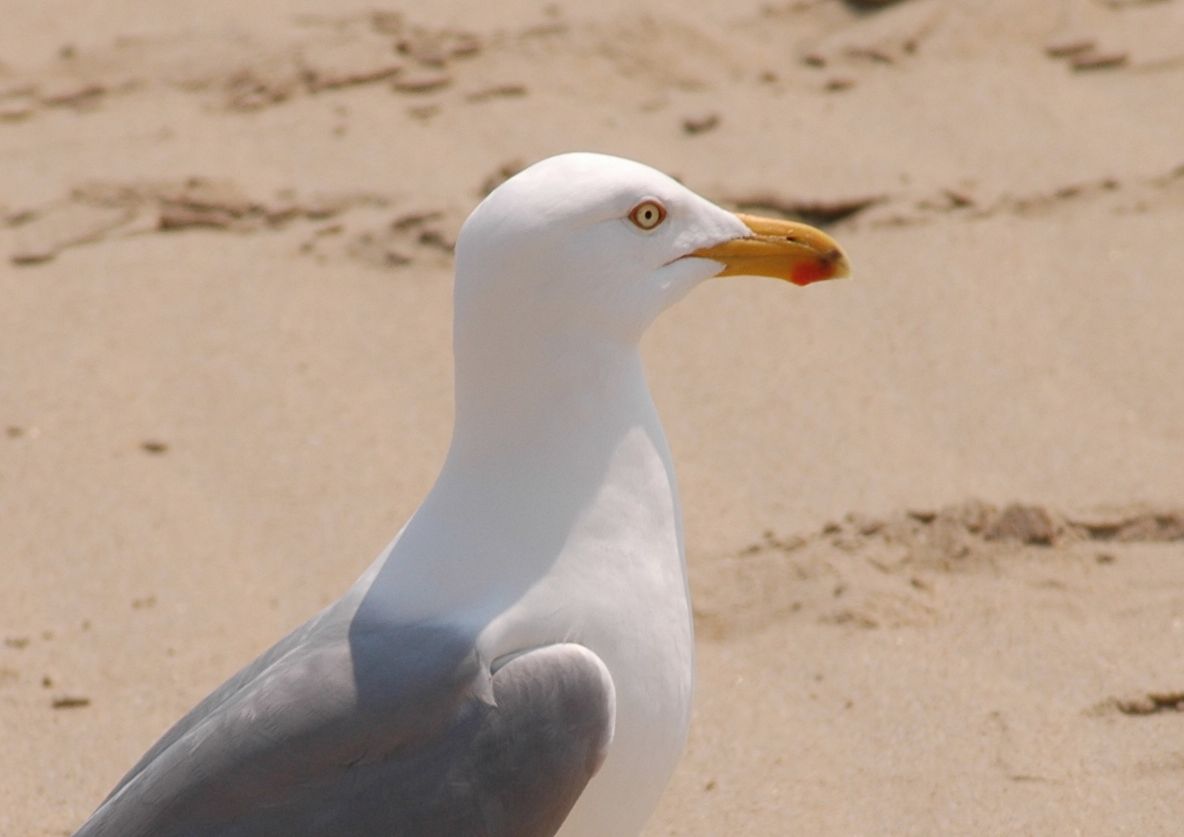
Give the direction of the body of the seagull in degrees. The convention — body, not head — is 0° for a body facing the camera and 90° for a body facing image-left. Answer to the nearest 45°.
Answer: approximately 270°
